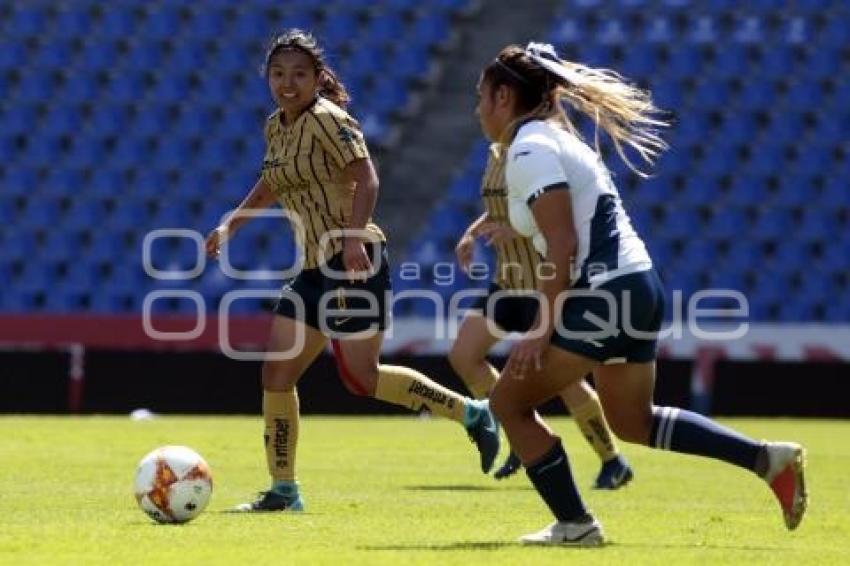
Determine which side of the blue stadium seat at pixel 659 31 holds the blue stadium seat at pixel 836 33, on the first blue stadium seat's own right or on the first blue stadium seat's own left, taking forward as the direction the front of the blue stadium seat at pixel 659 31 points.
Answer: on the first blue stadium seat's own left

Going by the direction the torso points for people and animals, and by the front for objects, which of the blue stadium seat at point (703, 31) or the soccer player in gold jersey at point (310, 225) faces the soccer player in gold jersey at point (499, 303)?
the blue stadium seat

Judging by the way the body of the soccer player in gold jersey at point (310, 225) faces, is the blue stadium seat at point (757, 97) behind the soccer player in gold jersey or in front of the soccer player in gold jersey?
behind

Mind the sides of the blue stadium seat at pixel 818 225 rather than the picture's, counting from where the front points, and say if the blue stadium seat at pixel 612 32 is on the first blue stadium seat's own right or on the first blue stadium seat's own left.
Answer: on the first blue stadium seat's own right

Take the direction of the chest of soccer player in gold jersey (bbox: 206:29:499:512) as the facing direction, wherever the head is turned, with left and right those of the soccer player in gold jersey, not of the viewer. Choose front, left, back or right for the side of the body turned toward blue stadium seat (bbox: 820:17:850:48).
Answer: back

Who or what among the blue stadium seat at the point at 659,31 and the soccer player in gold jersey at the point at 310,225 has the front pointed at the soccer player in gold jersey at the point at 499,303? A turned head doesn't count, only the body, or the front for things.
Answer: the blue stadium seat

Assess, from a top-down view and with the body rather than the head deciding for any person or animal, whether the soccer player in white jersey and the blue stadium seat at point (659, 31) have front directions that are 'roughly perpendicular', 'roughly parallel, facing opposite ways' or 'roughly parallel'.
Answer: roughly perpendicular

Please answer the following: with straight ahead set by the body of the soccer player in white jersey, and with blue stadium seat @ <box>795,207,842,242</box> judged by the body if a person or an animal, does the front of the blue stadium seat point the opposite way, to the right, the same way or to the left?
to the left

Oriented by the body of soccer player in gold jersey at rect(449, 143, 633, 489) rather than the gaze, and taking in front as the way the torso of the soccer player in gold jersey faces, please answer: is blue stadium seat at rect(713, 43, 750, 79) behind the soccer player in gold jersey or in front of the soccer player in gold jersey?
behind

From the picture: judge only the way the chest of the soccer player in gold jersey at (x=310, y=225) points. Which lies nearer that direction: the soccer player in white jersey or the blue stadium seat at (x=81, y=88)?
the soccer player in white jersey

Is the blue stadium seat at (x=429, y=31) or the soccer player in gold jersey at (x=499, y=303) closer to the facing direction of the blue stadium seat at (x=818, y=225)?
the soccer player in gold jersey

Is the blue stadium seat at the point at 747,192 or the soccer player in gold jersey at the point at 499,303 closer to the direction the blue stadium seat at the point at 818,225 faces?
the soccer player in gold jersey
